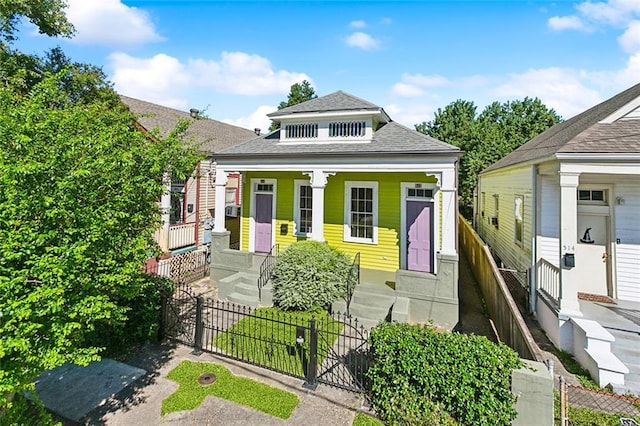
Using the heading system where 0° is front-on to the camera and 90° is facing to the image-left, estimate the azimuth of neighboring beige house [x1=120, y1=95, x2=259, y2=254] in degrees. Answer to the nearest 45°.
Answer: approximately 45°

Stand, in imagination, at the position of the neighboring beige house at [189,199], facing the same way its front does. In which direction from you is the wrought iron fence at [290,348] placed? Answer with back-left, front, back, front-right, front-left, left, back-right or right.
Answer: front-left

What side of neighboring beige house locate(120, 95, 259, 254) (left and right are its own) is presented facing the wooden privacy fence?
left

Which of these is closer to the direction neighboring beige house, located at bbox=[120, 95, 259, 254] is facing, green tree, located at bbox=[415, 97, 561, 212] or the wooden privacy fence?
the wooden privacy fence

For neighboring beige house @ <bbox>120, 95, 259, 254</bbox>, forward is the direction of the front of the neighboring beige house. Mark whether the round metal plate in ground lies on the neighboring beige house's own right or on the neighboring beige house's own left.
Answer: on the neighboring beige house's own left

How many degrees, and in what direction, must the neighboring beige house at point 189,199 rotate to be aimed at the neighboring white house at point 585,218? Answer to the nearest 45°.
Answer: approximately 90° to its left

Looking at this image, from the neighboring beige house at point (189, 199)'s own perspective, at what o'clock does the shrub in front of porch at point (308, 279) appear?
The shrub in front of porch is roughly at 10 o'clock from the neighboring beige house.

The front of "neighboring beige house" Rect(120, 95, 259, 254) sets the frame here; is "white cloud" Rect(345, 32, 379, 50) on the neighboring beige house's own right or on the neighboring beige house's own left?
on the neighboring beige house's own left

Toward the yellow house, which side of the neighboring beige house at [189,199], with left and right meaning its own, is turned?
left
